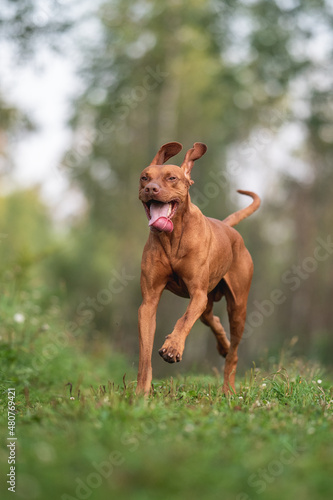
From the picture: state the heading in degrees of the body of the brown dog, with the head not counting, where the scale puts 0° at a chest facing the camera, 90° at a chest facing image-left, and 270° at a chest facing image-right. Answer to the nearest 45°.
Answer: approximately 45°
